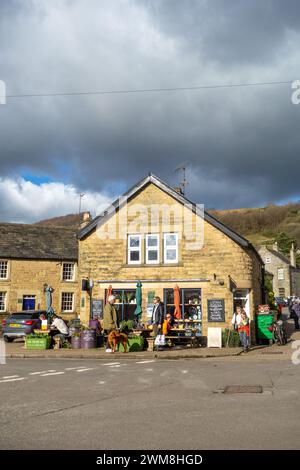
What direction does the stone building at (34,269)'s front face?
toward the camera

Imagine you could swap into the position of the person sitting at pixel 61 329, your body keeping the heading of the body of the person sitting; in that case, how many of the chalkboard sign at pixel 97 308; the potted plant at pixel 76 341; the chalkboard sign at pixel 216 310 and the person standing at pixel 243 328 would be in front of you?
0

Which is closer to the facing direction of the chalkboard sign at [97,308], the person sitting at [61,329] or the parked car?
the person sitting

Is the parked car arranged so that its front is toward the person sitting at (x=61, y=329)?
no

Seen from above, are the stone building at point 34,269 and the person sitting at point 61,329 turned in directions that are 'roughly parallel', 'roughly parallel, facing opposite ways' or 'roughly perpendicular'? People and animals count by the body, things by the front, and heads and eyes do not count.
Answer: roughly perpendicular

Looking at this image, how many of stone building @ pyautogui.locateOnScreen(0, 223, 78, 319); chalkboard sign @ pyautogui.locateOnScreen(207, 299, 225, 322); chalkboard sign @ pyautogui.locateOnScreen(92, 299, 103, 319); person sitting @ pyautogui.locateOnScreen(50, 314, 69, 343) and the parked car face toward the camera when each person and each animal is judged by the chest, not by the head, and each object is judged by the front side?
3

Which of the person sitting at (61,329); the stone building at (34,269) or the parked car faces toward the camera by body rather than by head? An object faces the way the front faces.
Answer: the stone building

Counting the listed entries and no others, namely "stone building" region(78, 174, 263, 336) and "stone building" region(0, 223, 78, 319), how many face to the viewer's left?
0

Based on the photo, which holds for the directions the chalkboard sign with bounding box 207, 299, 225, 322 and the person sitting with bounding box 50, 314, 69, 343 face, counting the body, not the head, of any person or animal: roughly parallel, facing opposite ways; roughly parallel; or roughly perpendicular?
roughly perpendicular

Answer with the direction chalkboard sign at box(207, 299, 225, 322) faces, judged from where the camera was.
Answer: facing the viewer

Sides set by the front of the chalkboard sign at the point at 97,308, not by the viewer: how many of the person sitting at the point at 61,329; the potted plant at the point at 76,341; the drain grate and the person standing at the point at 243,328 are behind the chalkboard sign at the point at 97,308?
0

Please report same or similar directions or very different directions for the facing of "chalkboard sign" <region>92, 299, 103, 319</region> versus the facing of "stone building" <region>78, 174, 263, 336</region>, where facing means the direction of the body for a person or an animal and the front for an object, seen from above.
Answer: same or similar directions
